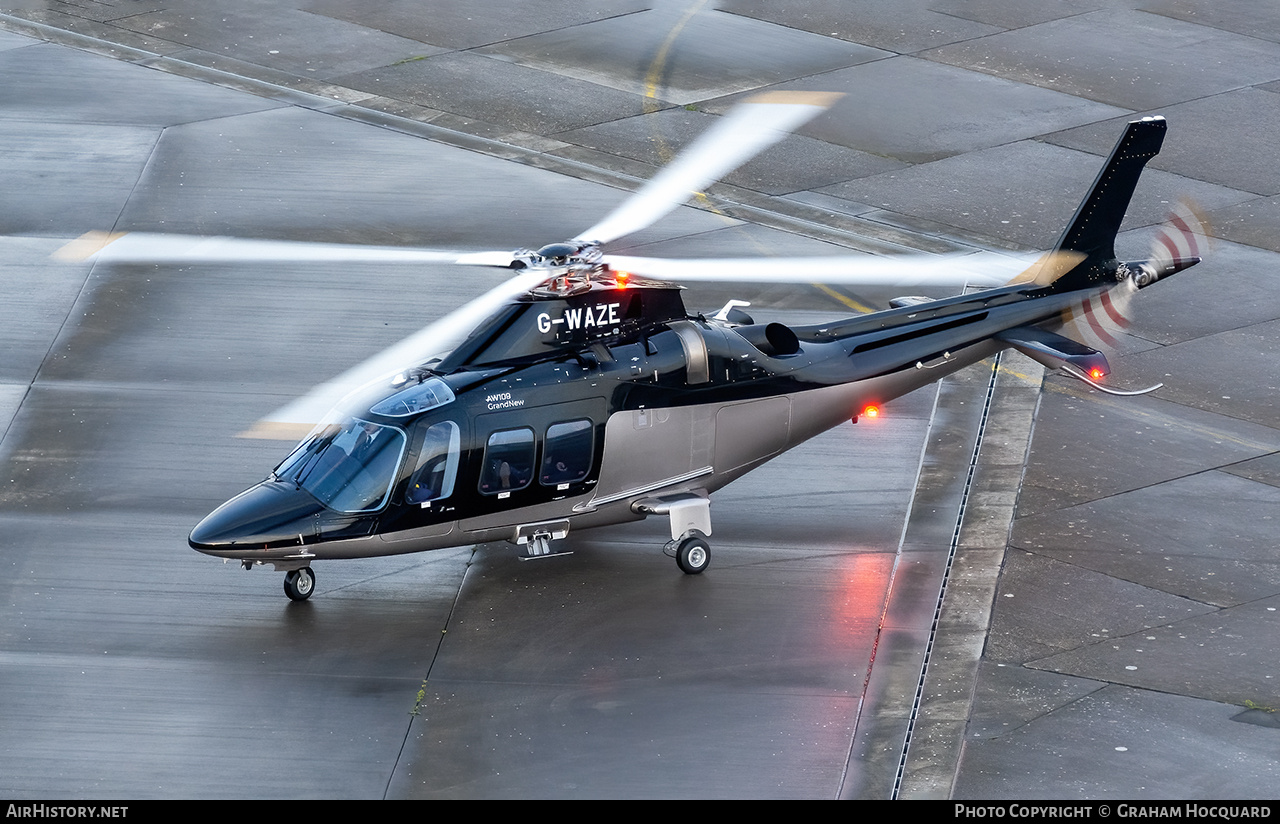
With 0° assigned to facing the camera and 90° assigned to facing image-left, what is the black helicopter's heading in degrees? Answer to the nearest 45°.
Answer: approximately 45°
